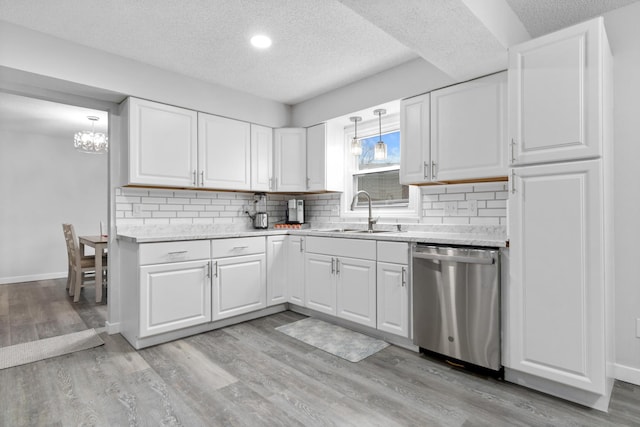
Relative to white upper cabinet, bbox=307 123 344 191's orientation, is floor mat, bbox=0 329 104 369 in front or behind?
in front

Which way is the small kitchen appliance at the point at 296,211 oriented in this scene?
toward the camera

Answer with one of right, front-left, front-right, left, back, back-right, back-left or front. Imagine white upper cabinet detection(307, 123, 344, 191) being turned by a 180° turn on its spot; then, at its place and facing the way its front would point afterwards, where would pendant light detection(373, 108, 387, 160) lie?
right

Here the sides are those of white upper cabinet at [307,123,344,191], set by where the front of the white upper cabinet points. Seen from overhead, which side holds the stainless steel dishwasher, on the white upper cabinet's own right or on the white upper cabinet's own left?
on the white upper cabinet's own left

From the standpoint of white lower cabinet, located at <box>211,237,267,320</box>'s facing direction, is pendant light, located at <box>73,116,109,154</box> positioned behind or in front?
behind

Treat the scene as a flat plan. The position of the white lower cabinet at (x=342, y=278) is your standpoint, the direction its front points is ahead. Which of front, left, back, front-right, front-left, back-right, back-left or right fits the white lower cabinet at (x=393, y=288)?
left

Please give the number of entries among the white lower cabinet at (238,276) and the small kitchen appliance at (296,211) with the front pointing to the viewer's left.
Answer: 0

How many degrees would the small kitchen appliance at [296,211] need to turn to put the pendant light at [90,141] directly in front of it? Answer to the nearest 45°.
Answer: approximately 90° to its right

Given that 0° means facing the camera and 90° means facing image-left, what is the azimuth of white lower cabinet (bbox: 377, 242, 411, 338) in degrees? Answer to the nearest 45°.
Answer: approximately 45°
